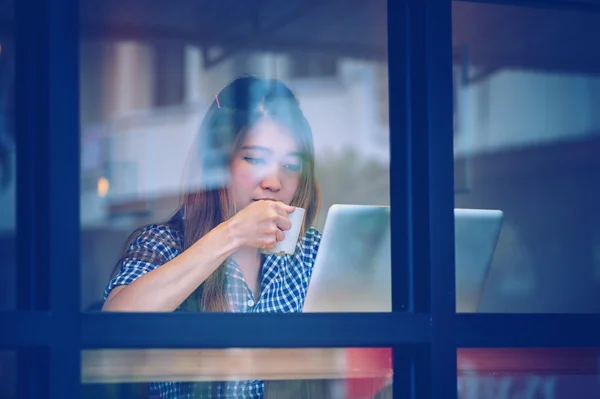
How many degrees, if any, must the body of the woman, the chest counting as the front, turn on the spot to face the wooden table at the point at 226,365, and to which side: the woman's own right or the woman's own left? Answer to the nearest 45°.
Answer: approximately 45° to the woman's own right

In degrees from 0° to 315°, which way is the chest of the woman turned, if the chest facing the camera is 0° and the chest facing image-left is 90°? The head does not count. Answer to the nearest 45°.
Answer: approximately 315°

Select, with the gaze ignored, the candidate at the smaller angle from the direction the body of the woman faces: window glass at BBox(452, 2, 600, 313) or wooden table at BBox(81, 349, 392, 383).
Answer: the wooden table
